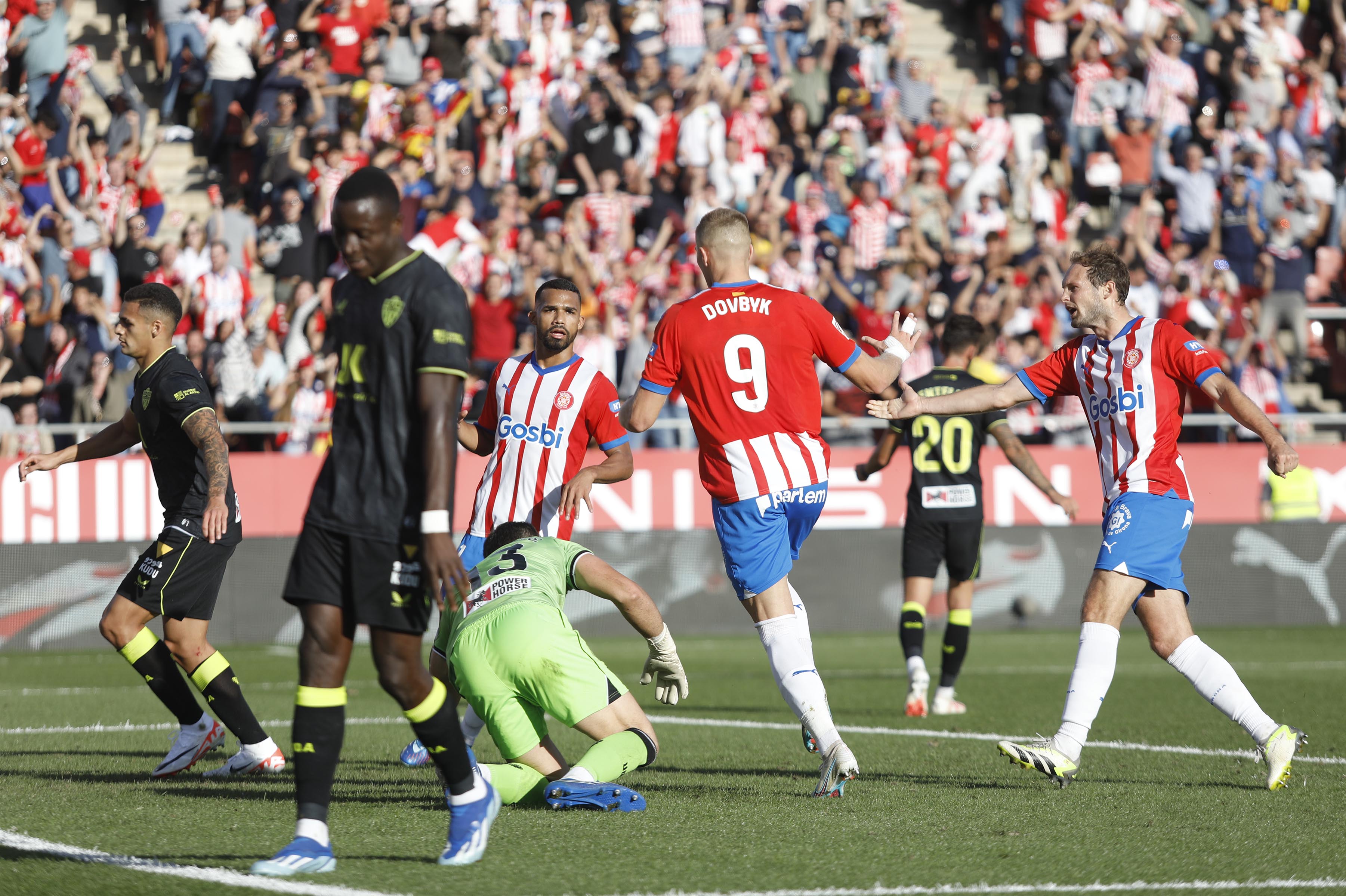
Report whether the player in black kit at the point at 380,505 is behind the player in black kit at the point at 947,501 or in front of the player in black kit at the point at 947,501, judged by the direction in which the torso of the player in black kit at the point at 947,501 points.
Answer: behind

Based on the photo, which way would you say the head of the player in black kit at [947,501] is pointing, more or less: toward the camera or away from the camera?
away from the camera

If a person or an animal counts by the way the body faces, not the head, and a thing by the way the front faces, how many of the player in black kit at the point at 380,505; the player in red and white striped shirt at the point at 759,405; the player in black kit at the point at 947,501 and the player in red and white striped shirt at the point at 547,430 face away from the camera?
2

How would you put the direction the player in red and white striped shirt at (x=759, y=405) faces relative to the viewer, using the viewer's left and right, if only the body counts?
facing away from the viewer

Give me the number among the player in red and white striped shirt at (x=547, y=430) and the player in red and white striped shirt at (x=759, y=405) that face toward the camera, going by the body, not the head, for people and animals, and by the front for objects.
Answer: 1

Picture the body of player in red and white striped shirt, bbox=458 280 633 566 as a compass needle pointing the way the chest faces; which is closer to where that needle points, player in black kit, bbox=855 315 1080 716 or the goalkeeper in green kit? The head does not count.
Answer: the goalkeeper in green kit

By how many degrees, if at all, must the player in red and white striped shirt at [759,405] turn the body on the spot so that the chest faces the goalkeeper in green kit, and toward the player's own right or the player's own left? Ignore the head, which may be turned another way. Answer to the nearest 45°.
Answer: approximately 135° to the player's own left

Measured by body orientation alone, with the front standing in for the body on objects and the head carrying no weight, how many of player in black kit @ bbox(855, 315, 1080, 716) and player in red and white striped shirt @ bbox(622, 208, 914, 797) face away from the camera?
2

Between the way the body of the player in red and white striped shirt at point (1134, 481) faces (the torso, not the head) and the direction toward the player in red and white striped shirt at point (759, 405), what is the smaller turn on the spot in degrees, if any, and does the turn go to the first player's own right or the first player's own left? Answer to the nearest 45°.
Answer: approximately 45° to the first player's own right

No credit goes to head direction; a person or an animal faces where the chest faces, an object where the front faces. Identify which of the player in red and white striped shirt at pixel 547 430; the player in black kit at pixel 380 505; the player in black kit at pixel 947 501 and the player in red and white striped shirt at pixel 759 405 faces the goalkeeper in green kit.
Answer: the player in red and white striped shirt at pixel 547 430

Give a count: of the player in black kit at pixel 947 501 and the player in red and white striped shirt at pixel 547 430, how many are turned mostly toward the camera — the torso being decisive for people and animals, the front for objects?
1

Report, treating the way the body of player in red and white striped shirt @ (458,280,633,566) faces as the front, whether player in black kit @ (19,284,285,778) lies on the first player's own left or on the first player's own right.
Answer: on the first player's own right

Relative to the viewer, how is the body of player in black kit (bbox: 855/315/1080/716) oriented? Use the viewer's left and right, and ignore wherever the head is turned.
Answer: facing away from the viewer
